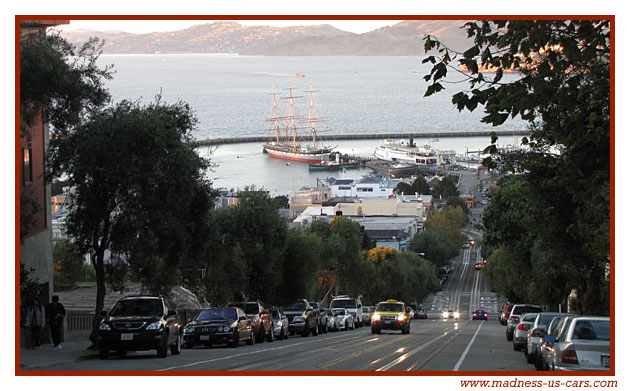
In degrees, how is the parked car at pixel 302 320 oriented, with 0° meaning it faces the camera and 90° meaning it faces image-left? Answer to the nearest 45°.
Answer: approximately 45°

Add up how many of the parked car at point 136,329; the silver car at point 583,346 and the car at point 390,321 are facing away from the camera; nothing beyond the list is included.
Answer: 1

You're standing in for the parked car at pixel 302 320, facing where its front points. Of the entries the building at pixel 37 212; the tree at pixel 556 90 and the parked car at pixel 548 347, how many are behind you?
0

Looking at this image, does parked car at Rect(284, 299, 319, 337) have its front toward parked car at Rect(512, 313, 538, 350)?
no

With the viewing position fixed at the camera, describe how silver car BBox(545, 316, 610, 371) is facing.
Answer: facing away from the viewer

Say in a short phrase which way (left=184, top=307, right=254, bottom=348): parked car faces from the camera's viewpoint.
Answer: facing the viewer and to the left of the viewer

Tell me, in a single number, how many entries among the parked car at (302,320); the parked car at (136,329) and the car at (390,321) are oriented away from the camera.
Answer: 0

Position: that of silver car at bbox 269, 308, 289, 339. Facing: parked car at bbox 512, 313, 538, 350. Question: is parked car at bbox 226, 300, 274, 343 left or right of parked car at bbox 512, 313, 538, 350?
right

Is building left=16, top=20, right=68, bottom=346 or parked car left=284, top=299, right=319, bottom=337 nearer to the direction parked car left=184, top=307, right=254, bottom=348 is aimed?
the building

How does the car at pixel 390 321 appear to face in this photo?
toward the camera

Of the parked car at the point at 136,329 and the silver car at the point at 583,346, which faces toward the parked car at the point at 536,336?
the silver car

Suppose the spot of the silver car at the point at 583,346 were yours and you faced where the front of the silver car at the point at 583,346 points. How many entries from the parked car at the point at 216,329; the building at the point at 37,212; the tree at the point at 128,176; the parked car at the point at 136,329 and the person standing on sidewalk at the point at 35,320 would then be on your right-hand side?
0

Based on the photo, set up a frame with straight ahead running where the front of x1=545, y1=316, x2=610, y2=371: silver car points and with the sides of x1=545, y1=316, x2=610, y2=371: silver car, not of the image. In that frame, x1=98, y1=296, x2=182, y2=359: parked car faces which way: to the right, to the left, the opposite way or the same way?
the opposite way

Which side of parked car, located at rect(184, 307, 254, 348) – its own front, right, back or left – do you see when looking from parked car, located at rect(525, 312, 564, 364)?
left

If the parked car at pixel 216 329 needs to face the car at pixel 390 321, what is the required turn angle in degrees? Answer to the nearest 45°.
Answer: approximately 180°

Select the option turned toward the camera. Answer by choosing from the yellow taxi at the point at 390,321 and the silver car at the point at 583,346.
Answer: the yellow taxi

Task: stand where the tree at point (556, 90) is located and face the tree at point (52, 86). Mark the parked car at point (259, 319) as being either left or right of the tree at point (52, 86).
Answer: right

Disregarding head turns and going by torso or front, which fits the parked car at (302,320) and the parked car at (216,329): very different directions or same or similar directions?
same or similar directions

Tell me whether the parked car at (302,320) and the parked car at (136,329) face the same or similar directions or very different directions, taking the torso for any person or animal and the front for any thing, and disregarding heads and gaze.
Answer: same or similar directions

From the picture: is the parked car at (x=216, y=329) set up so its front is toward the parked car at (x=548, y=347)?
no

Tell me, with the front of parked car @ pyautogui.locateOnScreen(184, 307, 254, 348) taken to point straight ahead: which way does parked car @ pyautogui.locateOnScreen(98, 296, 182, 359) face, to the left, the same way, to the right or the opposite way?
the same way
